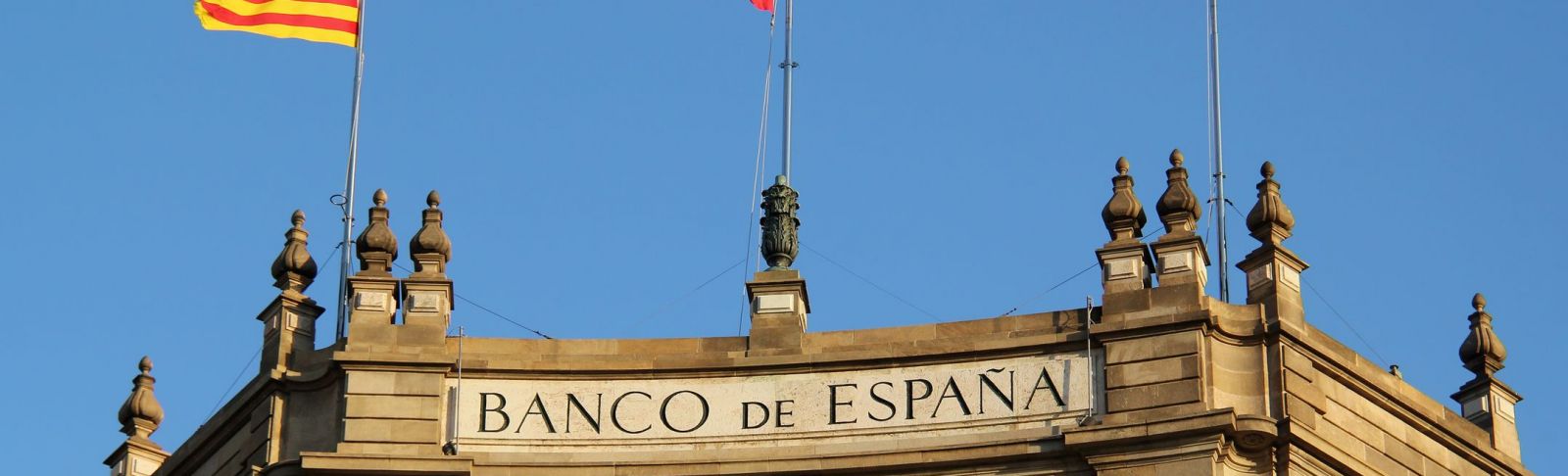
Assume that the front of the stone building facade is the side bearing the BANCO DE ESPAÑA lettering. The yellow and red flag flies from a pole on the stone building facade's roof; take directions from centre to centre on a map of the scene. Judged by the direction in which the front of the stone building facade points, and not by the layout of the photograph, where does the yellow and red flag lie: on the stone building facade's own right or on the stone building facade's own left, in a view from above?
on the stone building facade's own right

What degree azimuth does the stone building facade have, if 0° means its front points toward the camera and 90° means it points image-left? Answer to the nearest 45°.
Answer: approximately 0°
